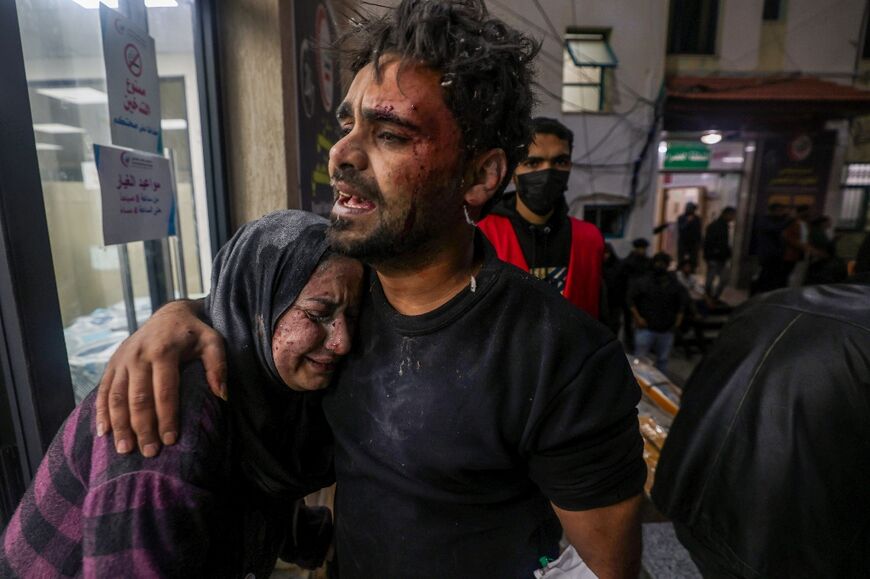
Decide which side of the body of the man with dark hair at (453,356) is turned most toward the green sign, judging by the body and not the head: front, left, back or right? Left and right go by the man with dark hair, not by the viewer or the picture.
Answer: back

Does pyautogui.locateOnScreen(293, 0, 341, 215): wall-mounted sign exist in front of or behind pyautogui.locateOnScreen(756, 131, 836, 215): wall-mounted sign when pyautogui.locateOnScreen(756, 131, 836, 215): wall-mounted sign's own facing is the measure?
in front

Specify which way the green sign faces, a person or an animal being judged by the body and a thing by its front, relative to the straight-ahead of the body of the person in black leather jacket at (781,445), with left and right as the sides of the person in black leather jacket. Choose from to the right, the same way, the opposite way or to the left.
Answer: the opposite way

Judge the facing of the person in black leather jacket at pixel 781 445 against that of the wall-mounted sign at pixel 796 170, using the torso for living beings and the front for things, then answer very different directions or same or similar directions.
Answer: very different directions

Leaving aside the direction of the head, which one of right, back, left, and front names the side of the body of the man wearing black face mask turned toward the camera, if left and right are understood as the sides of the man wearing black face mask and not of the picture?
front

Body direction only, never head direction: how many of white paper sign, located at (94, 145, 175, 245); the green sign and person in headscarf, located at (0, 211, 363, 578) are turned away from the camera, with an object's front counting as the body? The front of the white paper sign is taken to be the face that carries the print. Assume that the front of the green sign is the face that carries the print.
0

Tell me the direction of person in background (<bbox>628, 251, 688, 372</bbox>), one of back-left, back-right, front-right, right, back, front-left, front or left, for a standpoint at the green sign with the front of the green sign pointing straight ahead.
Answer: front

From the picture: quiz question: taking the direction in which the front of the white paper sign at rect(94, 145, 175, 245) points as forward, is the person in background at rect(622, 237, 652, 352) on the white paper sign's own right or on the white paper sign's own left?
on the white paper sign's own left

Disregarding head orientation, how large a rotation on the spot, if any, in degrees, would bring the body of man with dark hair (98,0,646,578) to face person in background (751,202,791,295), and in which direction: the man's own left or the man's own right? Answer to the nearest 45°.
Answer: approximately 180°

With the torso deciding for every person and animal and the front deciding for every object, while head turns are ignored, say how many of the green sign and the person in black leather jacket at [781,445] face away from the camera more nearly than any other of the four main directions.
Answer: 1

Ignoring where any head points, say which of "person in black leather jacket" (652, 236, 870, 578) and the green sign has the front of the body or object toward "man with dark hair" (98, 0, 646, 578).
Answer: the green sign

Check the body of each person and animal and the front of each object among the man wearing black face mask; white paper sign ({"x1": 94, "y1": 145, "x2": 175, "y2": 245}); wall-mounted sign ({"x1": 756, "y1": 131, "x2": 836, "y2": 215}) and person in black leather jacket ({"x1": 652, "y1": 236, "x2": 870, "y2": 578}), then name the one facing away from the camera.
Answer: the person in black leather jacket

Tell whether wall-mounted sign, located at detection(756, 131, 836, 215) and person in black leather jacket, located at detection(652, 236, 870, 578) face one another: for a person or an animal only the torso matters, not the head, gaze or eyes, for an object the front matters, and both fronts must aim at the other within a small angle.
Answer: yes

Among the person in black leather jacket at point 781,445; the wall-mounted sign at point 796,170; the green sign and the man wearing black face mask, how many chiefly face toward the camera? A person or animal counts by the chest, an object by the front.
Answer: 3

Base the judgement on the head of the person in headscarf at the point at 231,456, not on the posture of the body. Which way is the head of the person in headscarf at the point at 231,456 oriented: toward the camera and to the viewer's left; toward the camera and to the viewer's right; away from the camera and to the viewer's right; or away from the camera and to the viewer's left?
toward the camera and to the viewer's right

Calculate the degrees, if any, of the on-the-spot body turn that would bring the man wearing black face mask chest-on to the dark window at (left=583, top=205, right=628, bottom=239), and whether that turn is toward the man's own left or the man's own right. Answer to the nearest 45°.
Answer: approximately 180°

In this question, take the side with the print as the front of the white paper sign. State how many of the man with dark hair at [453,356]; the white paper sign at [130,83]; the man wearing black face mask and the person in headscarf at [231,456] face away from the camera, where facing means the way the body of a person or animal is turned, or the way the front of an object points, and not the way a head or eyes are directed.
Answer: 0

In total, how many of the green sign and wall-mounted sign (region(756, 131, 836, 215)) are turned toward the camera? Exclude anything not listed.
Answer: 2

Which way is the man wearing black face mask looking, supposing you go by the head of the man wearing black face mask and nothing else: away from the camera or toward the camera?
toward the camera

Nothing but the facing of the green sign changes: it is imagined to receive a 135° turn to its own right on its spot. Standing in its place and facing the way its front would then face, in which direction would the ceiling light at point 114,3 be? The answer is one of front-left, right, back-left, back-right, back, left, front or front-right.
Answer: back-left
